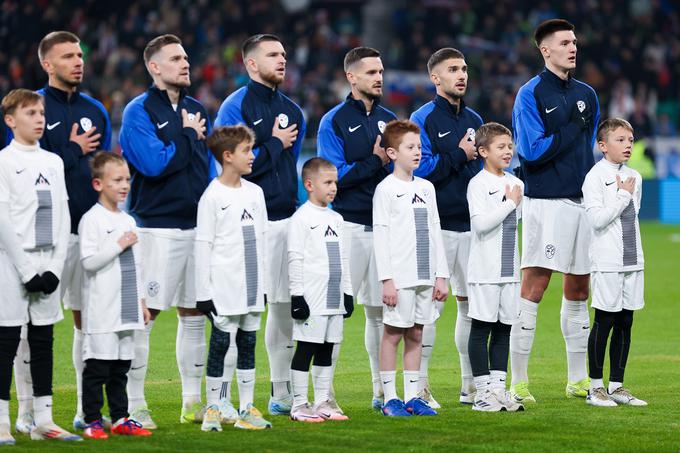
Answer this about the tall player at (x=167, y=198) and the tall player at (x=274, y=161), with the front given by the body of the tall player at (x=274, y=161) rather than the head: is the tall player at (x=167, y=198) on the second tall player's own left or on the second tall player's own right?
on the second tall player's own right

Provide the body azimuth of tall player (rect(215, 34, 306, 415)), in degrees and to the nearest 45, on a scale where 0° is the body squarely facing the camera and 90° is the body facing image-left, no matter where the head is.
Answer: approximately 315°

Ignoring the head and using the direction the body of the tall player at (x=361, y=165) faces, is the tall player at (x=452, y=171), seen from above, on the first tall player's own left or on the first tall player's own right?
on the first tall player's own left

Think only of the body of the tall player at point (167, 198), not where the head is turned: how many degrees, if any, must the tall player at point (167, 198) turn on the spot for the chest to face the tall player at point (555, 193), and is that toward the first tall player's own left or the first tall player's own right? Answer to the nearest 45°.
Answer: approximately 45° to the first tall player's own left

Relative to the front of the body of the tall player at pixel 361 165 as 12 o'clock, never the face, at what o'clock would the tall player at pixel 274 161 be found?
the tall player at pixel 274 161 is roughly at 4 o'clock from the tall player at pixel 361 165.

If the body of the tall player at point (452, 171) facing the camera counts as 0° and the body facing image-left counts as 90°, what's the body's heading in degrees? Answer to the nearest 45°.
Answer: approximately 315°
